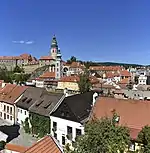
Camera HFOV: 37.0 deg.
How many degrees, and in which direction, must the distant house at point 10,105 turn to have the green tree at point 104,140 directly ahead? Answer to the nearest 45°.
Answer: approximately 45° to its left

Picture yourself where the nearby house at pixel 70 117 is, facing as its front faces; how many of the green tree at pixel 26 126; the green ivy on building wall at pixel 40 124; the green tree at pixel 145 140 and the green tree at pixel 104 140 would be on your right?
2

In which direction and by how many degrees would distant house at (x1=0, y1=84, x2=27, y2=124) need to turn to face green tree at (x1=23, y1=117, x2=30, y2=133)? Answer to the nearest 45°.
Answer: approximately 45° to its left

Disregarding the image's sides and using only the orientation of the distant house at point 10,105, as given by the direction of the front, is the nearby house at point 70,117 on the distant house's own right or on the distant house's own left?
on the distant house's own left

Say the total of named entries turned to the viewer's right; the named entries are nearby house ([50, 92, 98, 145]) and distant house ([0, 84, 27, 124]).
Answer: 0

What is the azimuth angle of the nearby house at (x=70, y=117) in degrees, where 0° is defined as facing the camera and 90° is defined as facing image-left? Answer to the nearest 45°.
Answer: approximately 45°

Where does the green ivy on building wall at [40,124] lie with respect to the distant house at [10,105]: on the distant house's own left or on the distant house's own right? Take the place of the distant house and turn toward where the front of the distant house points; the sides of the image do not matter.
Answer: on the distant house's own left

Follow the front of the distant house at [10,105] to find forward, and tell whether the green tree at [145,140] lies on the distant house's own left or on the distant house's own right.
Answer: on the distant house's own left

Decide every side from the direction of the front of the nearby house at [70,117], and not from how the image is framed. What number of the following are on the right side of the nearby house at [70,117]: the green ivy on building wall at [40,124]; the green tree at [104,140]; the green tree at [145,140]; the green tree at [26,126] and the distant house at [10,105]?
3

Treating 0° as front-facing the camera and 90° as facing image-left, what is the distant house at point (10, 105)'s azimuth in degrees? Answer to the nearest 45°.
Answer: approximately 45°

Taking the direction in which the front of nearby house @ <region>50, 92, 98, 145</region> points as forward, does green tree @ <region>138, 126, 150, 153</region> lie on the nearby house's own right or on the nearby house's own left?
on the nearby house's own left
